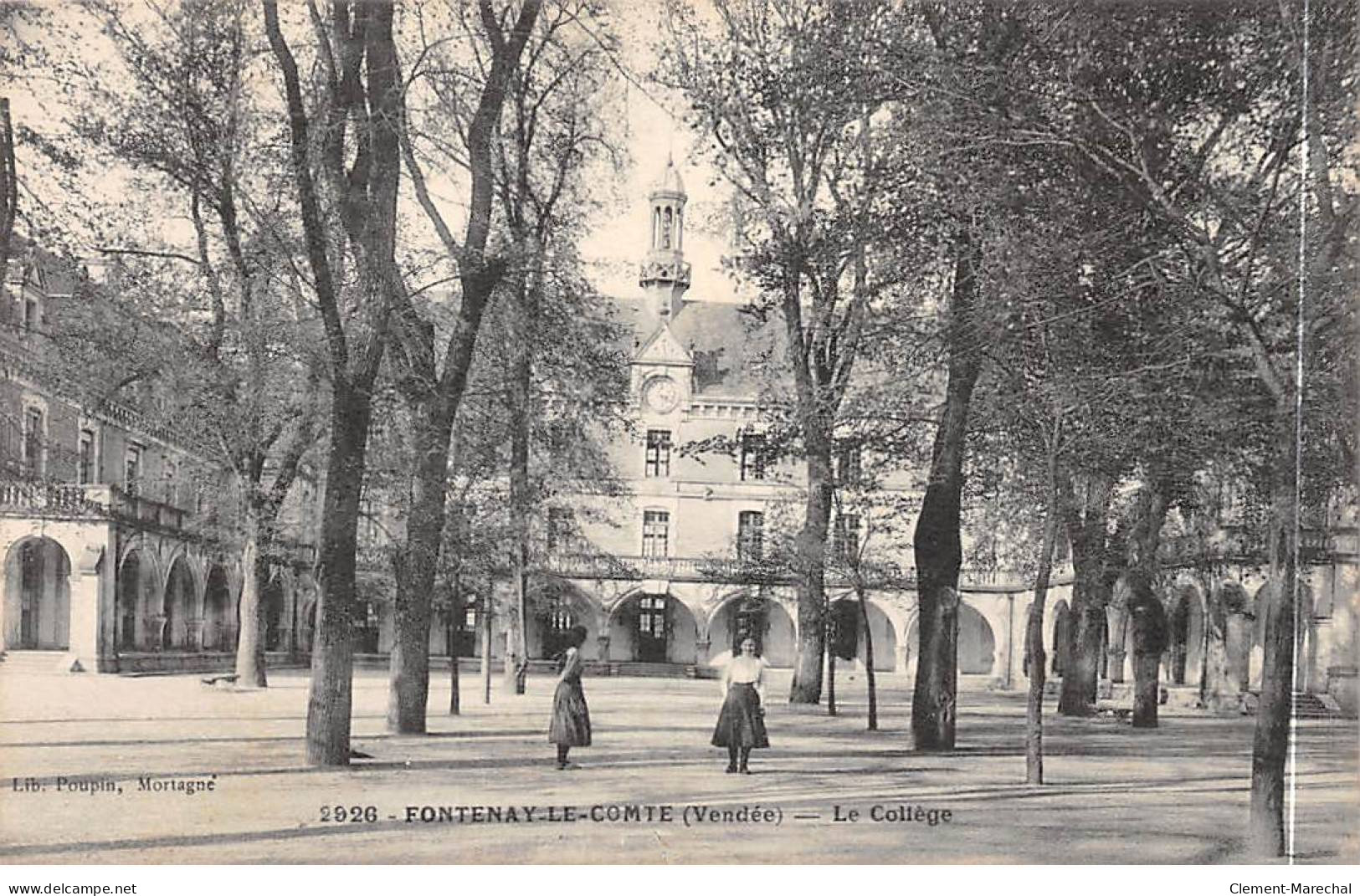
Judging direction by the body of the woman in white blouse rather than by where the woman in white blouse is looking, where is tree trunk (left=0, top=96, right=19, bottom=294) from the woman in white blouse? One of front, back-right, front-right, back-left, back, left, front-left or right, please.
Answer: right

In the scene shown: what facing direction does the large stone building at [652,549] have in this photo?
toward the camera

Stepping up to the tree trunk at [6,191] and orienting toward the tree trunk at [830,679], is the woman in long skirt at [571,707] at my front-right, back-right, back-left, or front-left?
front-right

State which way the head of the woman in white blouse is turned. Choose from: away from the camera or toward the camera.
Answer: toward the camera

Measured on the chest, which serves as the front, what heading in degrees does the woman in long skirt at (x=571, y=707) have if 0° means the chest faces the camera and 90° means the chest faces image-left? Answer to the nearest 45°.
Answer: approximately 270°

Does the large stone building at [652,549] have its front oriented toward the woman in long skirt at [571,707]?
yes

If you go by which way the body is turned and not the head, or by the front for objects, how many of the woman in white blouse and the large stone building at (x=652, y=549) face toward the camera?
2
